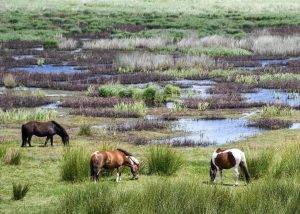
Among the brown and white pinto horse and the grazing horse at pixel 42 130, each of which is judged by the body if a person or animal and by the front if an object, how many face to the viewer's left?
1

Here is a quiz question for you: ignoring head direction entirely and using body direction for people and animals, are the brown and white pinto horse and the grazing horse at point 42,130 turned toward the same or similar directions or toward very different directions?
very different directions

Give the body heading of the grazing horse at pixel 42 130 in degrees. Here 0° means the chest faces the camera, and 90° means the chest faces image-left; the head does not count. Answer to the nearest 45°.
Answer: approximately 270°

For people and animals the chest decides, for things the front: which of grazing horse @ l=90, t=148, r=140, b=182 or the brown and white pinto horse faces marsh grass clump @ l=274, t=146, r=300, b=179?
the grazing horse

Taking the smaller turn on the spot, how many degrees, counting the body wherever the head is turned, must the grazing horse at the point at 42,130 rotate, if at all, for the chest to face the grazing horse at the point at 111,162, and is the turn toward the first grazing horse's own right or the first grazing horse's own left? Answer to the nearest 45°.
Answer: approximately 90° to the first grazing horse's own right

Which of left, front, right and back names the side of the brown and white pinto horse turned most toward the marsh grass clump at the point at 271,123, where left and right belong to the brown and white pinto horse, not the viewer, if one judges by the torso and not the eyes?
right

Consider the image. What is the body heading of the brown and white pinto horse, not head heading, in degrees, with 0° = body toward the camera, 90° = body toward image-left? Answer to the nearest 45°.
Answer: approximately 90°

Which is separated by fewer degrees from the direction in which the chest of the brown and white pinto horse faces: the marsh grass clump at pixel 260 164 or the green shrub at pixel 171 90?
the green shrub

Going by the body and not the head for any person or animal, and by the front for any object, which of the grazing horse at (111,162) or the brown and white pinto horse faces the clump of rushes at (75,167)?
the brown and white pinto horse

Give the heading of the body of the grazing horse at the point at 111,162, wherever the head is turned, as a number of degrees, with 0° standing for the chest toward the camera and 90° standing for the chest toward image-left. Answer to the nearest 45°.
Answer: approximately 270°

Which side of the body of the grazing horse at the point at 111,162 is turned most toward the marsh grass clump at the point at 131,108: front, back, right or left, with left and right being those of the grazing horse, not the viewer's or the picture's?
left
